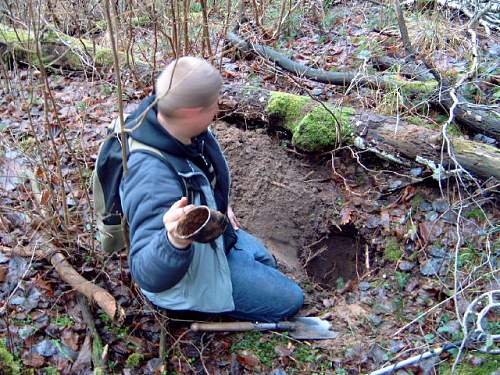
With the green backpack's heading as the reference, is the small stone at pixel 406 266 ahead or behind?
behind

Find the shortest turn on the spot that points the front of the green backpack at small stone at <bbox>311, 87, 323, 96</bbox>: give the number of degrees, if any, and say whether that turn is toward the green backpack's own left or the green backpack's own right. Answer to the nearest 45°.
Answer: approximately 135° to the green backpack's own right

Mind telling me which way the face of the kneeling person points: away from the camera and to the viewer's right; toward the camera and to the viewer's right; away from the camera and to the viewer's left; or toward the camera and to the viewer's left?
away from the camera and to the viewer's right

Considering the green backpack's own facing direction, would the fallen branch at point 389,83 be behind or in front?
behind

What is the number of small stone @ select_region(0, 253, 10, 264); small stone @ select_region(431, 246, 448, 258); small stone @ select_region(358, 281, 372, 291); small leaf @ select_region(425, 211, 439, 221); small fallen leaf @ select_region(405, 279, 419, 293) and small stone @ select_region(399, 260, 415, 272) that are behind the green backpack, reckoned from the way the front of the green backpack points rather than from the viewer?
5

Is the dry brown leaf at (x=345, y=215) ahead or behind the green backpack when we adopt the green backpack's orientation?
behind

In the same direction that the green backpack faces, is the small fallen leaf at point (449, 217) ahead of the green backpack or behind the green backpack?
behind

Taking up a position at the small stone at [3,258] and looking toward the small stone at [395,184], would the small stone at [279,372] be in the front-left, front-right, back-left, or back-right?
front-right

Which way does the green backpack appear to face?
to the viewer's left

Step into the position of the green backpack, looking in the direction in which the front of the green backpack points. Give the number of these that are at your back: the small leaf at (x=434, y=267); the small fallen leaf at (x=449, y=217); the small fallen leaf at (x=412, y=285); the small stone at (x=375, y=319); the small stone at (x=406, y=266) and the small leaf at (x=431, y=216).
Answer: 6

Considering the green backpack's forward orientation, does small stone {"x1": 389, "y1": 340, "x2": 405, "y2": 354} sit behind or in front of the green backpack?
behind

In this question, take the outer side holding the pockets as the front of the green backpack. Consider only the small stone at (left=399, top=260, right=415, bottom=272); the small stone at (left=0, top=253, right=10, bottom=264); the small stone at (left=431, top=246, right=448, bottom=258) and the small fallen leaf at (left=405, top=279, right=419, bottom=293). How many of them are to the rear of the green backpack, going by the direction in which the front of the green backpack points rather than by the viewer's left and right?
3

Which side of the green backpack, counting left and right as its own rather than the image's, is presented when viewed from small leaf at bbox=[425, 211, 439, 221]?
back
